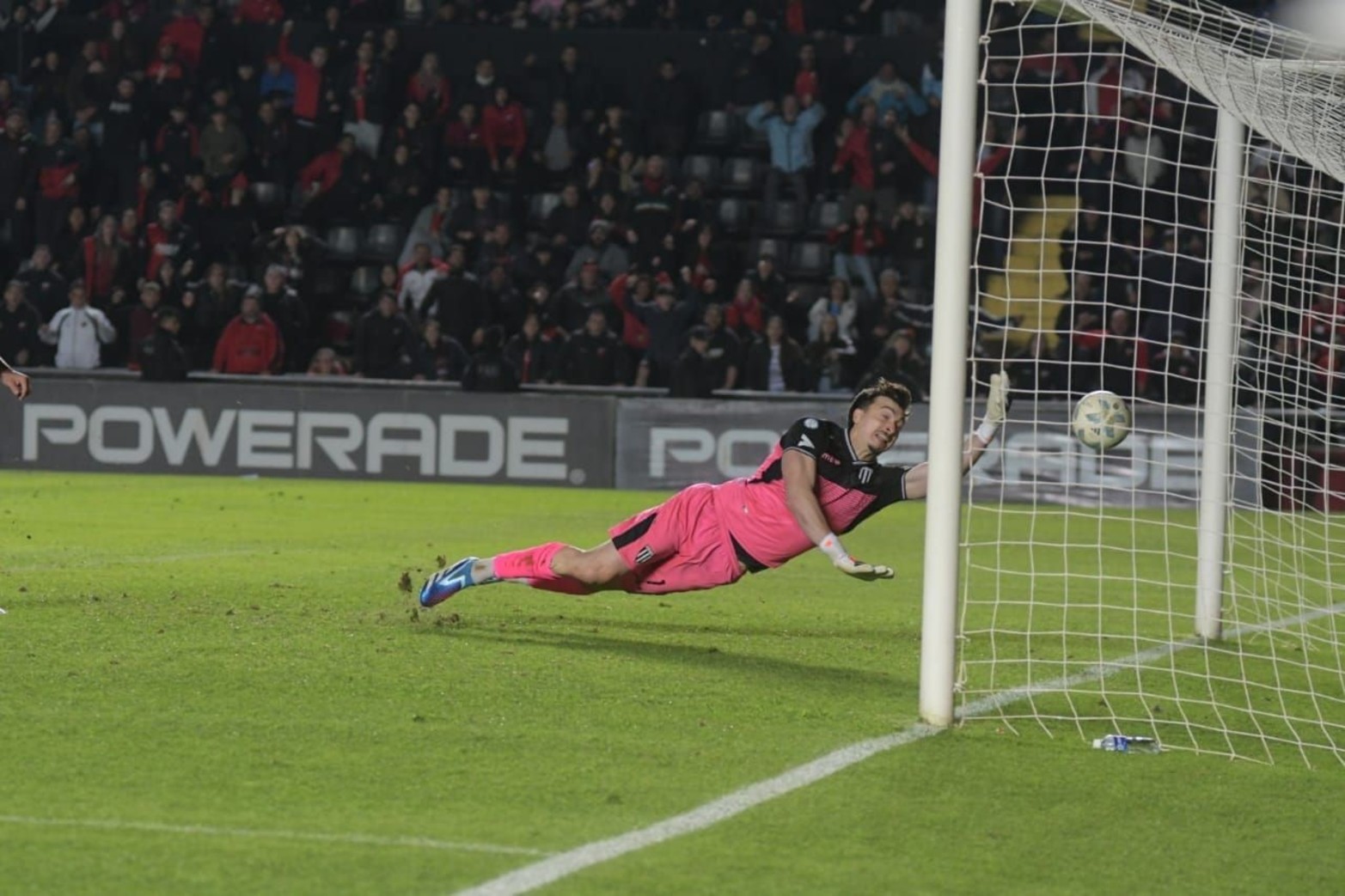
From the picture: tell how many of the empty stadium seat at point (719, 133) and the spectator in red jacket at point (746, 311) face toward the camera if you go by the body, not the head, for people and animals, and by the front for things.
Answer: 2

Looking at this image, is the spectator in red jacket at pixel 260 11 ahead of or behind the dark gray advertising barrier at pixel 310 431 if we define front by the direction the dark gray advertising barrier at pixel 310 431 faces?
behind

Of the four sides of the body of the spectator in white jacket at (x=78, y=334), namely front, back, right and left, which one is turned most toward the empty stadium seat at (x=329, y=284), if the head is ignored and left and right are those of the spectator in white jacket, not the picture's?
left

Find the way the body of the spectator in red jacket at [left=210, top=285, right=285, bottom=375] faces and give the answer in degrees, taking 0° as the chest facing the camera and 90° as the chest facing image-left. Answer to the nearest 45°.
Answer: approximately 0°

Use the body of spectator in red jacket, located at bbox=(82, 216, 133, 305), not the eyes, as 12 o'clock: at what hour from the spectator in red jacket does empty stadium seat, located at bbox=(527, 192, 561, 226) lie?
The empty stadium seat is roughly at 9 o'clock from the spectator in red jacket.

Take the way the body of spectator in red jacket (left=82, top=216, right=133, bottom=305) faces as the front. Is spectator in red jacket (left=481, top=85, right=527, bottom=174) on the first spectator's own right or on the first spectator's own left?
on the first spectator's own left
